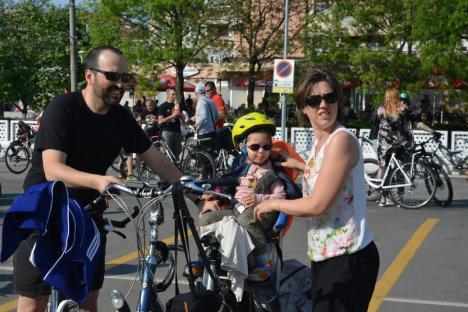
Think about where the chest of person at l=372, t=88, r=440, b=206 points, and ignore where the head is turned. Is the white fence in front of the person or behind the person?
in front

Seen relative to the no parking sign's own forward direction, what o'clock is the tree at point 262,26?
The tree is roughly at 6 o'clock from the no parking sign.

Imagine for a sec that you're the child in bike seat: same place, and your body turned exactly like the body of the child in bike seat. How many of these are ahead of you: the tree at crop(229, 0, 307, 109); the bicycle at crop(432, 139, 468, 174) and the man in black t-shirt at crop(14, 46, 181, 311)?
1

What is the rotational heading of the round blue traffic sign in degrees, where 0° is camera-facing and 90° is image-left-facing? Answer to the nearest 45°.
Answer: approximately 0°

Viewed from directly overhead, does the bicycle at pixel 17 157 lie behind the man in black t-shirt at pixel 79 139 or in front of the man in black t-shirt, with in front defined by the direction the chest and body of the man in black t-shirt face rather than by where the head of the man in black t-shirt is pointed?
behind

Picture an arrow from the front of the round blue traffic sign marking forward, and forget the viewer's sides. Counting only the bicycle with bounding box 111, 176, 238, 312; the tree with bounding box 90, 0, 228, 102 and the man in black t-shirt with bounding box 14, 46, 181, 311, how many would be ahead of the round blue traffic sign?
2

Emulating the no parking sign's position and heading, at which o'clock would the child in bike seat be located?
The child in bike seat is roughly at 12 o'clock from the no parking sign.

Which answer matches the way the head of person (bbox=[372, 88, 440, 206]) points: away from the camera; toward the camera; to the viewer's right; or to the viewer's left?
away from the camera

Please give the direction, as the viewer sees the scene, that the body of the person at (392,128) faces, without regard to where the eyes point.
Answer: away from the camera

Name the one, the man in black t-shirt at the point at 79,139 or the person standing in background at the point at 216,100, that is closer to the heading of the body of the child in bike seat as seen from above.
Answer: the man in black t-shirt

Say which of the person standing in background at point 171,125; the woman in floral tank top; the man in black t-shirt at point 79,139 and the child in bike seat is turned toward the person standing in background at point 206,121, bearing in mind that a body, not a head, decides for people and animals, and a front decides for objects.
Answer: the person standing in background at point 171,125
